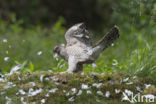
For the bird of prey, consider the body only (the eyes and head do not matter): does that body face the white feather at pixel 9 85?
yes

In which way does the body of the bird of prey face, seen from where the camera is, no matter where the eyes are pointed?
to the viewer's left
